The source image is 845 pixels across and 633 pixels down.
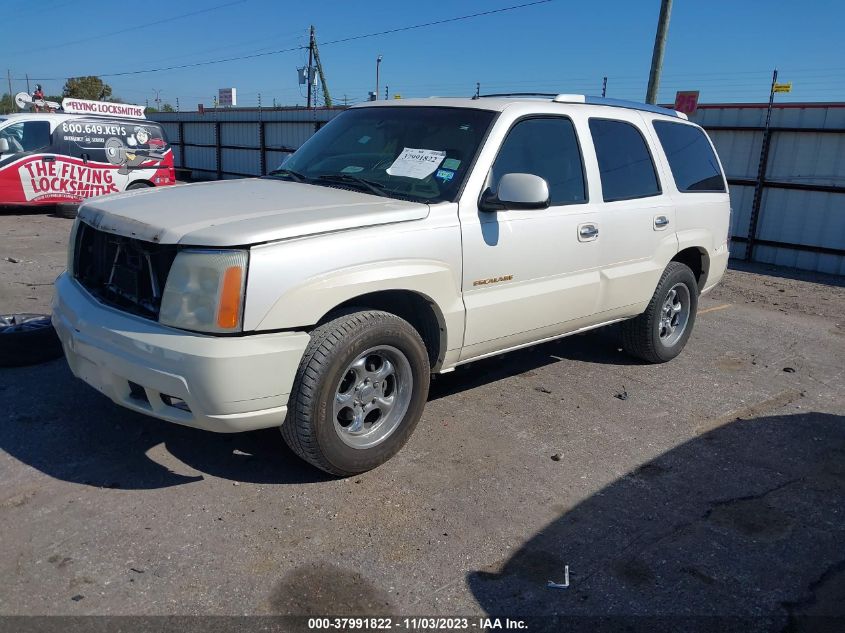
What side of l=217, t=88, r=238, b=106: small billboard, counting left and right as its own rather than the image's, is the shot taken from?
front

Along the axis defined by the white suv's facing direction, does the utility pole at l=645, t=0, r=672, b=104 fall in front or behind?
behind

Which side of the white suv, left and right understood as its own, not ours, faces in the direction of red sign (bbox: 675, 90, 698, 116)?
back

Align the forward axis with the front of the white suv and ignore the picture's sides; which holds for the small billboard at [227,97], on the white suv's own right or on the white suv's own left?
on the white suv's own right

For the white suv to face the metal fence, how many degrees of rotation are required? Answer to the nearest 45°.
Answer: approximately 135° to its right

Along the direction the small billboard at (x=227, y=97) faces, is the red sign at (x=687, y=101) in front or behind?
in front

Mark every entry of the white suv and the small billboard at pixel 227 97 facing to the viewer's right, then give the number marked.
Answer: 0

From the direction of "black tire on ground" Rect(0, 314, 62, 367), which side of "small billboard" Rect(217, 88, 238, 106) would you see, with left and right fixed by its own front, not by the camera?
front

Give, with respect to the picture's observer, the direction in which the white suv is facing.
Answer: facing the viewer and to the left of the viewer

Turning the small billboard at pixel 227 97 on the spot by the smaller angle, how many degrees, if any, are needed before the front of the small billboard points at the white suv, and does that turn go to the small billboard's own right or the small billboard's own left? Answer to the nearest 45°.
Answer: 0° — it already faces it

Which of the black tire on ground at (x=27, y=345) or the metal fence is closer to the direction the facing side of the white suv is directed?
the black tire on ground
